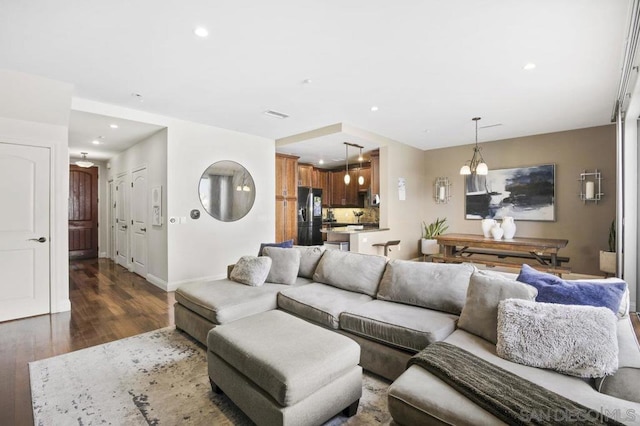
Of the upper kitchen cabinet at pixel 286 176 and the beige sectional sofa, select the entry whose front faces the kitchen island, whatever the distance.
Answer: the upper kitchen cabinet

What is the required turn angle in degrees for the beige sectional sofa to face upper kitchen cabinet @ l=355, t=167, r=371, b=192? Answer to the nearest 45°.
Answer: approximately 135° to its right

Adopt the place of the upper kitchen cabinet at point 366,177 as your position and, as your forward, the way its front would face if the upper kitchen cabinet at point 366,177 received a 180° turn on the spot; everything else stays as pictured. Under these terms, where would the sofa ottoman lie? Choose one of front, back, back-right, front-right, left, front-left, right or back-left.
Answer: back-right

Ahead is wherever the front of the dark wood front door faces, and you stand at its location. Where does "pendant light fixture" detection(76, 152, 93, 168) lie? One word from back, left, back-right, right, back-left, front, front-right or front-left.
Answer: front

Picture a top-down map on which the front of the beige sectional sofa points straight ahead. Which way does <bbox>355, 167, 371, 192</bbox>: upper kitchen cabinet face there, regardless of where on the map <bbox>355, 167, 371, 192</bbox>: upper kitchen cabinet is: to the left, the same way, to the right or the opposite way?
the same way

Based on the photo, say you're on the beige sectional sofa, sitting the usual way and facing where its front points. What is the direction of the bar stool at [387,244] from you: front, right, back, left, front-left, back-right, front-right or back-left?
back-right

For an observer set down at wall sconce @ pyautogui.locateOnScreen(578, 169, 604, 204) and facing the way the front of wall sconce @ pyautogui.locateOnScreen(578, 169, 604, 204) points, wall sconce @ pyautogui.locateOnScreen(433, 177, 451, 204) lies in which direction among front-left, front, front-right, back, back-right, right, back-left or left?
right

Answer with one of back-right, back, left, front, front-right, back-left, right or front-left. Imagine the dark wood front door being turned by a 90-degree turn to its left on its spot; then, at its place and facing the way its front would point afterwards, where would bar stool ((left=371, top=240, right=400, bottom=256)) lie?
front-right

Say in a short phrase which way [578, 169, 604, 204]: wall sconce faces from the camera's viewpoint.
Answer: facing the viewer

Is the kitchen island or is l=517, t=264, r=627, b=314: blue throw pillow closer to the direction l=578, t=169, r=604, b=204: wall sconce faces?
the blue throw pillow

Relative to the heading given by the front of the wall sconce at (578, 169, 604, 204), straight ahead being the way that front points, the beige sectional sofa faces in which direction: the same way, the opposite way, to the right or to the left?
the same way

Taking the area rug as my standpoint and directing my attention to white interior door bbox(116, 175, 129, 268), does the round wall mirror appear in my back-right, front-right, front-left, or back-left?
front-right

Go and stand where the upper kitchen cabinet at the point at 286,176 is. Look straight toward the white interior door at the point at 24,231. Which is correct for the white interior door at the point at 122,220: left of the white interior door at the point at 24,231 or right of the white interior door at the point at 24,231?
right

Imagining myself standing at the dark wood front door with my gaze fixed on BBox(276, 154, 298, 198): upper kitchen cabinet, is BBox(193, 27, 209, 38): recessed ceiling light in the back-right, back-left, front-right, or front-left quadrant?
front-right

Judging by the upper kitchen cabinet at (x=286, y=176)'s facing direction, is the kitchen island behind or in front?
in front

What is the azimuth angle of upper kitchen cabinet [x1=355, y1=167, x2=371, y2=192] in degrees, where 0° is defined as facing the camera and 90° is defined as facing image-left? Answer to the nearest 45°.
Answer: approximately 45°

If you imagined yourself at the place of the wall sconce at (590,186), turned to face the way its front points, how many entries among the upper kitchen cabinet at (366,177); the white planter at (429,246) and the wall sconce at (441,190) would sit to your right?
3

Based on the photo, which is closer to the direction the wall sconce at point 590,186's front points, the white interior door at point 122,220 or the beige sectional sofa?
the beige sectional sofa

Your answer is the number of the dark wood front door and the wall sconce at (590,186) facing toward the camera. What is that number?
2
